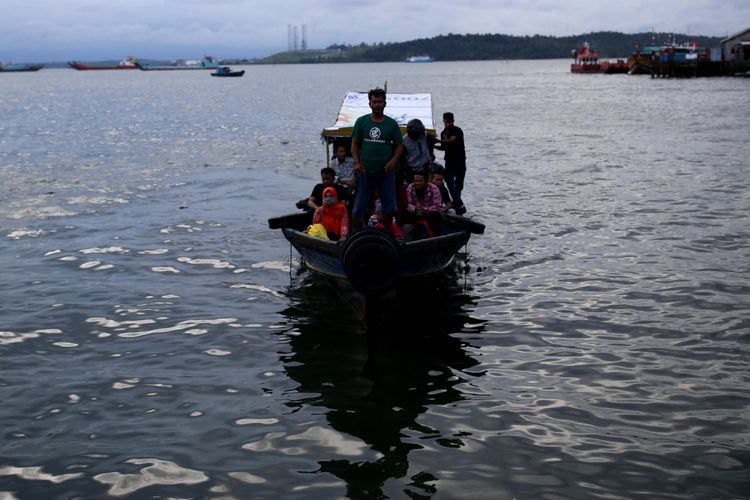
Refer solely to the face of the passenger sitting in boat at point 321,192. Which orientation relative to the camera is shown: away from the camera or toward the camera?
toward the camera

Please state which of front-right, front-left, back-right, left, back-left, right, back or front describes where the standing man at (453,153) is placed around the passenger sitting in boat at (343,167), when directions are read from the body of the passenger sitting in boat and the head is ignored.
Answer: back-left

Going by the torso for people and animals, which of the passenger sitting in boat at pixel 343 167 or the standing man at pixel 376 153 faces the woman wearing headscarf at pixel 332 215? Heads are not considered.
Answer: the passenger sitting in boat

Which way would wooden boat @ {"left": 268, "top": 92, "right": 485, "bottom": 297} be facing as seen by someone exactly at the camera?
facing the viewer

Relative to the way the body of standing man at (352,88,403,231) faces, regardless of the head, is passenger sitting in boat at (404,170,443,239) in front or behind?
behind

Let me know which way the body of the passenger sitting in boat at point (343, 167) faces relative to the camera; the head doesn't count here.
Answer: toward the camera

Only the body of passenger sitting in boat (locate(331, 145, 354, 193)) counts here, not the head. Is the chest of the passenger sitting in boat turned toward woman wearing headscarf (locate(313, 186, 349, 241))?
yes

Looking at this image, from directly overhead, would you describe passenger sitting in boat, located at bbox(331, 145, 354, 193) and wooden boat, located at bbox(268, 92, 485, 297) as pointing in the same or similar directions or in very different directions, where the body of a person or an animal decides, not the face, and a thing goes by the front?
same or similar directions

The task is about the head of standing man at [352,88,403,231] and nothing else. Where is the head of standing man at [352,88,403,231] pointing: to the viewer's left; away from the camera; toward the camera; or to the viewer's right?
toward the camera

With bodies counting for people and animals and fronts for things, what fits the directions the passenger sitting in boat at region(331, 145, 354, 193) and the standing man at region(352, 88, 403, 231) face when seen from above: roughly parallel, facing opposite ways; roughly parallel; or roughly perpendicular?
roughly parallel

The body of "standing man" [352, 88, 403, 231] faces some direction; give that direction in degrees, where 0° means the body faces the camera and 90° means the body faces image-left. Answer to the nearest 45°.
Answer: approximately 0°

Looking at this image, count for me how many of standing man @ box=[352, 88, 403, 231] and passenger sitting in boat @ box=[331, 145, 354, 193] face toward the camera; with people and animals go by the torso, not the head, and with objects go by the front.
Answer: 2
